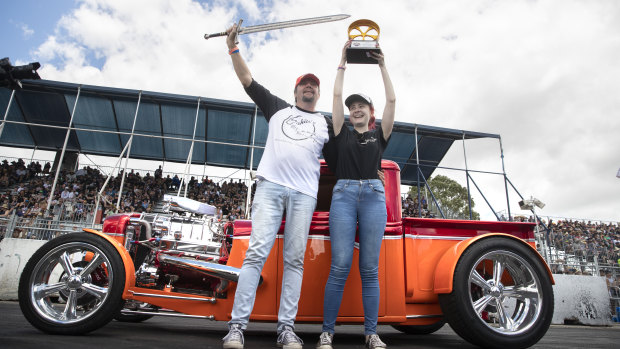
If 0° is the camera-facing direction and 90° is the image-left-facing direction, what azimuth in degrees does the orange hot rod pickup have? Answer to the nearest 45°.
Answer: approximately 90°

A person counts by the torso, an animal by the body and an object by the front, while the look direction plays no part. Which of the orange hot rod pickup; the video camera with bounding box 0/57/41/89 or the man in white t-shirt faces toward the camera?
the man in white t-shirt

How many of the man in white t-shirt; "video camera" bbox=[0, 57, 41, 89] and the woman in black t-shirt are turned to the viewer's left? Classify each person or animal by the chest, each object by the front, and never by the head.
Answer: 0

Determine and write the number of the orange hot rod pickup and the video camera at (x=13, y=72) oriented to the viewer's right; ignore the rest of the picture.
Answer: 1

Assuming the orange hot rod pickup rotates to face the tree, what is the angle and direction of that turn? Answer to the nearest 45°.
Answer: approximately 135° to its right

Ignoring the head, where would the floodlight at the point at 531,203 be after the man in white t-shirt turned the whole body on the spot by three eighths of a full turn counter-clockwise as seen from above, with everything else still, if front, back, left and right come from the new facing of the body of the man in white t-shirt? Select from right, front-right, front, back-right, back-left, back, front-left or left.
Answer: front

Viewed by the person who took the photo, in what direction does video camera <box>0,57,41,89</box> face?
facing to the right of the viewer

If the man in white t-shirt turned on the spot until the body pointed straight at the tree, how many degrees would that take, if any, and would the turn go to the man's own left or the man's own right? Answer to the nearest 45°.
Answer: approximately 135° to the man's own left

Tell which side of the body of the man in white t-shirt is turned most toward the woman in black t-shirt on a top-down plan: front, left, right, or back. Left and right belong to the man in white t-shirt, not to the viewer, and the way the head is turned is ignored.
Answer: left

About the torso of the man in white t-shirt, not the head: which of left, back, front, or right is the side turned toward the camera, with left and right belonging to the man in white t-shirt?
front

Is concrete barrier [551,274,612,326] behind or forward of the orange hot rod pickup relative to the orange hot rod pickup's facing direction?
behind

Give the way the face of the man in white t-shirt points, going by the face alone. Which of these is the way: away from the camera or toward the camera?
toward the camera

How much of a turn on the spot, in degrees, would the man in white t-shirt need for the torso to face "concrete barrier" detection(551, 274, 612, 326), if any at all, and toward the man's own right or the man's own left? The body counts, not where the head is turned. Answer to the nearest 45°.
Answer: approximately 135° to the man's own left

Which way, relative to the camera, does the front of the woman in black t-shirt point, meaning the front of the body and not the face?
toward the camera

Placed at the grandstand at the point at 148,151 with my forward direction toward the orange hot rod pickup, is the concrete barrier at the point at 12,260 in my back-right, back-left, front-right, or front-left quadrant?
front-right

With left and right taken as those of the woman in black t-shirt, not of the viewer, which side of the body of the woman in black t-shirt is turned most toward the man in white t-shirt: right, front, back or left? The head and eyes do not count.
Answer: right

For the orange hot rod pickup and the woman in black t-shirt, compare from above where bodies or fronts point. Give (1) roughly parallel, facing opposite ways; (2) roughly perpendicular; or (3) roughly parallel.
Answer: roughly perpendicular
